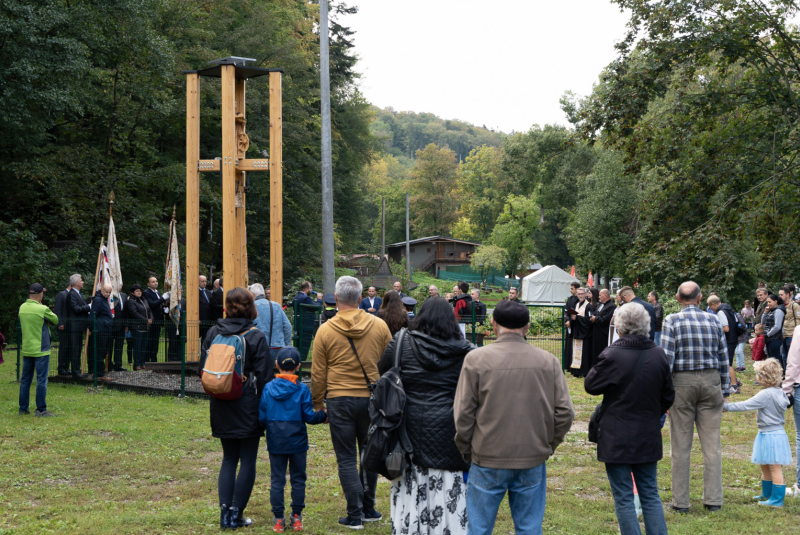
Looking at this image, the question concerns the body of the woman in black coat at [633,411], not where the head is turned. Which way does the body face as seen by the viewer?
away from the camera

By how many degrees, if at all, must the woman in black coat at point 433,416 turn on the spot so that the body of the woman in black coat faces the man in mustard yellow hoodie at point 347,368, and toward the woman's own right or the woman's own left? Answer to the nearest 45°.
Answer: approximately 45° to the woman's own left

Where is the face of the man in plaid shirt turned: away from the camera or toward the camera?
away from the camera

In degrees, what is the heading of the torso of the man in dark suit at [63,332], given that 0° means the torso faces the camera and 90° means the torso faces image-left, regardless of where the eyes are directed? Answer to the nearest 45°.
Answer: approximately 270°

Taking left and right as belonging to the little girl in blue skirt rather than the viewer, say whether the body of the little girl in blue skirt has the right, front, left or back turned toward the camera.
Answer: left

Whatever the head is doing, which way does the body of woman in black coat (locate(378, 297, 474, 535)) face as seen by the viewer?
away from the camera

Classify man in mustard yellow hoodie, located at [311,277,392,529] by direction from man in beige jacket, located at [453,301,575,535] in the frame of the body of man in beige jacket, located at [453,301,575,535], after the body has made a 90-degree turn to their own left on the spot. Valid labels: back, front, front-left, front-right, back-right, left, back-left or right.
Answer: front-right

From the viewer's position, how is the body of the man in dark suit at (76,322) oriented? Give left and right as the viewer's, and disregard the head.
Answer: facing to the right of the viewer

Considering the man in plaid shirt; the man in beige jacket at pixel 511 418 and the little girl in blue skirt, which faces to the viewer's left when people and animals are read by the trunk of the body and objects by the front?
the little girl in blue skirt

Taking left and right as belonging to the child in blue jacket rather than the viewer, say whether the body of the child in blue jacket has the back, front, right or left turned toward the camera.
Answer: back

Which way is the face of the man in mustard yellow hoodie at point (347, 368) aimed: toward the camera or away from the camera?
away from the camera
